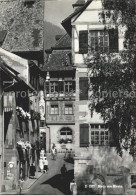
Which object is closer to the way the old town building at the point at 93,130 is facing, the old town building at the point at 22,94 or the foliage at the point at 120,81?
the foliage

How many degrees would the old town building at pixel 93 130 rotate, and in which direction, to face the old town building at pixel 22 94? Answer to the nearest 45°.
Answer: approximately 135° to its right

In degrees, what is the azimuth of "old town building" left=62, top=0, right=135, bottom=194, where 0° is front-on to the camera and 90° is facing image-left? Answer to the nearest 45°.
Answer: approximately 0°

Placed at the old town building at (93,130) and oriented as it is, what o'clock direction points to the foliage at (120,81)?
The foliage is roughly at 11 o'clock from the old town building.
